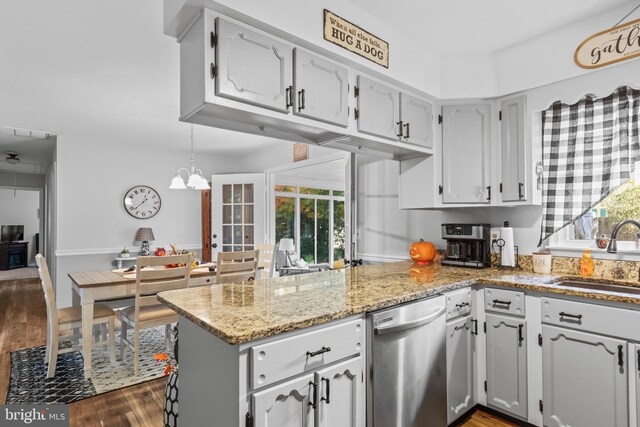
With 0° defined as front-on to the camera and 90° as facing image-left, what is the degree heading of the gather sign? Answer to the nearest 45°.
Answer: approximately 45°

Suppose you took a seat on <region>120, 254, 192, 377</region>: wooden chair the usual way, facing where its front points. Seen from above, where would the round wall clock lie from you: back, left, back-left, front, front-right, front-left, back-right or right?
front-right

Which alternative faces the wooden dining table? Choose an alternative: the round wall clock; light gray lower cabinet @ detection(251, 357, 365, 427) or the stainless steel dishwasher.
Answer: the round wall clock

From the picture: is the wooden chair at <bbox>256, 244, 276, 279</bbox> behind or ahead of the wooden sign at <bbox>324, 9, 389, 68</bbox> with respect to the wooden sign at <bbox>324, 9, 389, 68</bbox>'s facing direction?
behind

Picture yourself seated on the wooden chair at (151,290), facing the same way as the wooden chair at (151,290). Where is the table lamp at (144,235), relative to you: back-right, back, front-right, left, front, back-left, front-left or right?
front-right

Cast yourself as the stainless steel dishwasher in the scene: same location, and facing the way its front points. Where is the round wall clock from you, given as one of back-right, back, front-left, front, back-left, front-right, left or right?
back

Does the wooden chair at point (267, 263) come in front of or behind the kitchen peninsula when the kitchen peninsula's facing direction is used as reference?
behind

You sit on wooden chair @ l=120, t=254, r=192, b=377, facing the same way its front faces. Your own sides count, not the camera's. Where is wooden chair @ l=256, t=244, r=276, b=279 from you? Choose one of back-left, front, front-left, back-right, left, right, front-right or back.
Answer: right

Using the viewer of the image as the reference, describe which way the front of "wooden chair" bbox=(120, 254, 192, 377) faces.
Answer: facing away from the viewer and to the left of the viewer

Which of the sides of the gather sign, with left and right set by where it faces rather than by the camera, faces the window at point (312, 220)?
right

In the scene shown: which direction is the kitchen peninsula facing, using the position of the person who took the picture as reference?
facing the viewer and to the right of the viewer

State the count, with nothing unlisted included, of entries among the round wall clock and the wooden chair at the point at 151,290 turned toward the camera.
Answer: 1

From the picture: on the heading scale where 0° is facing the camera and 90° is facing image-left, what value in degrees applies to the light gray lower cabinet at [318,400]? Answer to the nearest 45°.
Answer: approximately 315°
